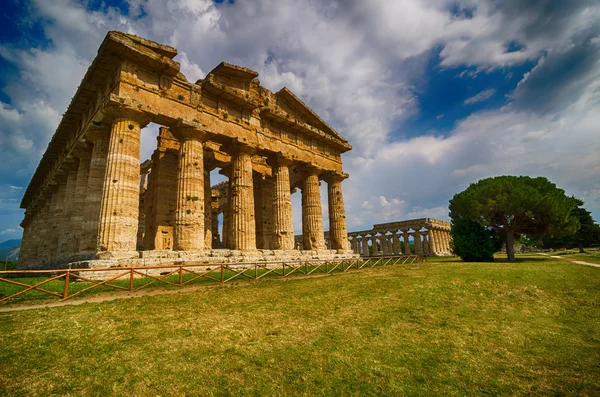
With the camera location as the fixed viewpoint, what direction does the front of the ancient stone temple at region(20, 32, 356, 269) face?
facing the viewer and to the right of the viewer
